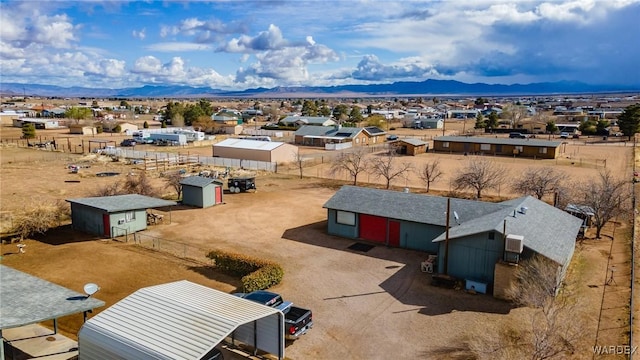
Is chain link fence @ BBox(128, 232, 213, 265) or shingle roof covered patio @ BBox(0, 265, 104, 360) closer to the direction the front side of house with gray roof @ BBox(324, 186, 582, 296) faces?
the shingle roof covered patio

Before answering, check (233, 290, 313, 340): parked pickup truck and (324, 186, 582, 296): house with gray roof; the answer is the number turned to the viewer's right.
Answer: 0

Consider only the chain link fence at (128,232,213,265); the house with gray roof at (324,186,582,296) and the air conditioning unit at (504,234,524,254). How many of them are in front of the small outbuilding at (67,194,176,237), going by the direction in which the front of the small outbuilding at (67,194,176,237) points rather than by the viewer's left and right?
3

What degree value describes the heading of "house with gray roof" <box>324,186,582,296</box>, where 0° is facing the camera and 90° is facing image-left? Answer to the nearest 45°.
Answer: approximately 45°

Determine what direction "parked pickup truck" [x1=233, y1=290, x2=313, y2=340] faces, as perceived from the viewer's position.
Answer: facing away from the viewer and to the left of the viewer

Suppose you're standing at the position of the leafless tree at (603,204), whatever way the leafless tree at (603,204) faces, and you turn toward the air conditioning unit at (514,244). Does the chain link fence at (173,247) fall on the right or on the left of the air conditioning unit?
right

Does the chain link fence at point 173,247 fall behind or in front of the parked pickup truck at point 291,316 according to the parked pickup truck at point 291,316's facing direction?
in front

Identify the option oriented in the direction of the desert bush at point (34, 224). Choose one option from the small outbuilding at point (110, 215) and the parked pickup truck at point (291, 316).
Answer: the parked pickup truck

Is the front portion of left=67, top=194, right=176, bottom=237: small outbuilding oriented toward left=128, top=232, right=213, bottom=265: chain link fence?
yes

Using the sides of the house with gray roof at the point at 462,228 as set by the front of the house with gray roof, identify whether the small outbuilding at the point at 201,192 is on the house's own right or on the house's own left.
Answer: on the house's own right

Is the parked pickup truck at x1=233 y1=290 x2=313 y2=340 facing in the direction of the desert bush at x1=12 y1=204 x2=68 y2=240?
yes

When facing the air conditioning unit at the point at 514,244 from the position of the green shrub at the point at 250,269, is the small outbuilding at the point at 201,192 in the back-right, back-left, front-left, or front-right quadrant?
back-left

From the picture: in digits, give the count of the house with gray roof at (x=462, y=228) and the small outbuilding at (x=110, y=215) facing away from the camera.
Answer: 0

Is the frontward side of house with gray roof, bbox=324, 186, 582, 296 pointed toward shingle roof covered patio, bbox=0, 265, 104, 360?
yes
